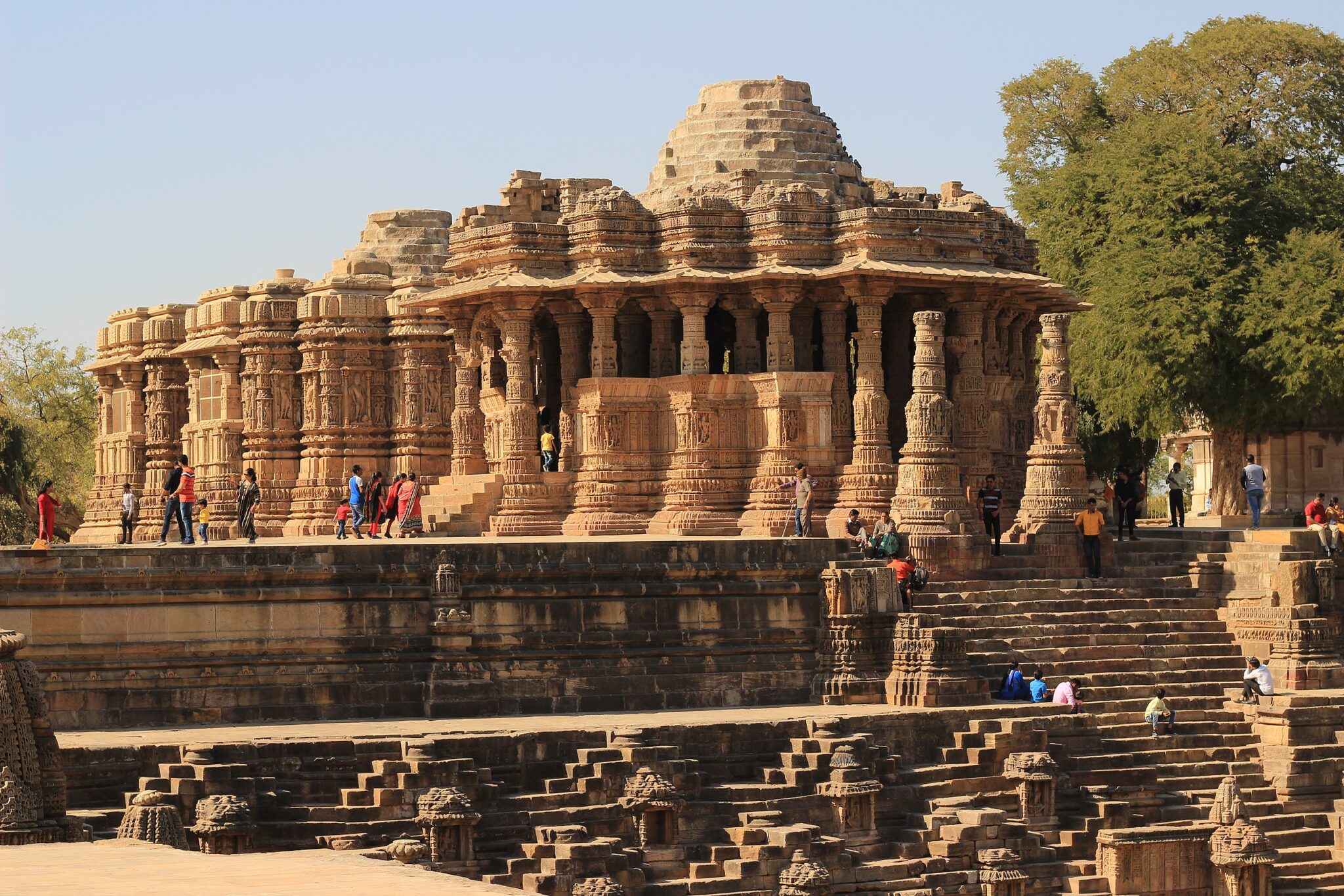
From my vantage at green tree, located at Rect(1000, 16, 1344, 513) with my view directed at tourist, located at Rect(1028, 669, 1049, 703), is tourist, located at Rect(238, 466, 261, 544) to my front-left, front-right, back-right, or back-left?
front-right

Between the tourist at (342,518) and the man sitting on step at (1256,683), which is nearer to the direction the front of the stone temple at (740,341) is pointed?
the man sitting on step

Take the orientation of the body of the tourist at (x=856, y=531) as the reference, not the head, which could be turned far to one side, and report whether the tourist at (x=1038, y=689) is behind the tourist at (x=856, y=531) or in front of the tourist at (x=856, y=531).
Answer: in front

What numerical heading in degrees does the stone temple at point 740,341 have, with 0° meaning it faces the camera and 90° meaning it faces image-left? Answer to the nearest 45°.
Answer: approximately 315°

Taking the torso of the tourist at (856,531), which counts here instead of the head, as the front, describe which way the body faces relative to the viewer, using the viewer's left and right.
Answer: facing the viewer and to the right of the viewer

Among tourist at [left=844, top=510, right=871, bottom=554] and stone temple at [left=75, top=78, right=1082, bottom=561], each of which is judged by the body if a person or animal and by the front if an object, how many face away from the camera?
0

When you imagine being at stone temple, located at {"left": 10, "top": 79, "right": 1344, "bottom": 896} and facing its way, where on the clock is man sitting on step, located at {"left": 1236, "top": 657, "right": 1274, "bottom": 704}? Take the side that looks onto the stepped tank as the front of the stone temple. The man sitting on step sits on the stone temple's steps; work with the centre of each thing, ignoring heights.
The man sitting on step is roughly at 10 o'clock from the stone temple.

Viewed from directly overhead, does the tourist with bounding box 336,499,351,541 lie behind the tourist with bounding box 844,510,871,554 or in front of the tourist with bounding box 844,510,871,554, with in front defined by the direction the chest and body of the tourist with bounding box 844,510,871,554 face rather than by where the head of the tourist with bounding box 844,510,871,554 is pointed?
behind

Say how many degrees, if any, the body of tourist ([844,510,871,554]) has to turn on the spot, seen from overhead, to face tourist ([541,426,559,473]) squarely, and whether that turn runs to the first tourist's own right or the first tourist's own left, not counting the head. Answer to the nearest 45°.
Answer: approximately 180°
